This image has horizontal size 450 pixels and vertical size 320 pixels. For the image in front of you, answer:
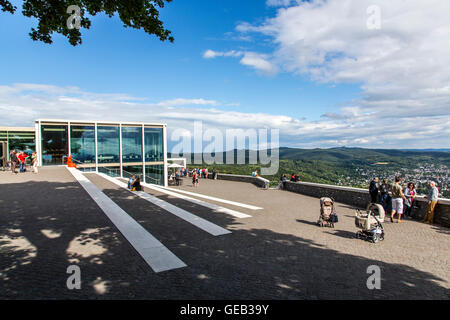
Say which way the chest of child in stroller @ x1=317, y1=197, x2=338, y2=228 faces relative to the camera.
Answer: toward the camera

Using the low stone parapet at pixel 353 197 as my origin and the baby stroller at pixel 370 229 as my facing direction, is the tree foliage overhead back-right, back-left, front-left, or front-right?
front-right

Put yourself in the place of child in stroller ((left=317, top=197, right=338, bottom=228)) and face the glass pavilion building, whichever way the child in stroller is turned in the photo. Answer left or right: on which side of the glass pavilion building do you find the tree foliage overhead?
left

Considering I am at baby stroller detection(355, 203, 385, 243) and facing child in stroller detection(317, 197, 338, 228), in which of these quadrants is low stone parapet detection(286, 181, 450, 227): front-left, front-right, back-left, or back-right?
front-right

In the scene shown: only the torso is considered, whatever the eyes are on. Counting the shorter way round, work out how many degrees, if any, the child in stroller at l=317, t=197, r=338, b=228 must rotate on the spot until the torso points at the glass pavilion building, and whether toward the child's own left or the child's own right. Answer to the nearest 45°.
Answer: approximately 135° to the child's own right

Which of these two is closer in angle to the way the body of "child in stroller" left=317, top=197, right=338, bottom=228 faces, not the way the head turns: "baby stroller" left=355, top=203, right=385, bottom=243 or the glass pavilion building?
the baby stroller

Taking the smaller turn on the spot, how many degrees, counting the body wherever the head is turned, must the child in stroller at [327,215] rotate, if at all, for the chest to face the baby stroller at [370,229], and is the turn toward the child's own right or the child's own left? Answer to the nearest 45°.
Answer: approximately 45° to the child's own left
